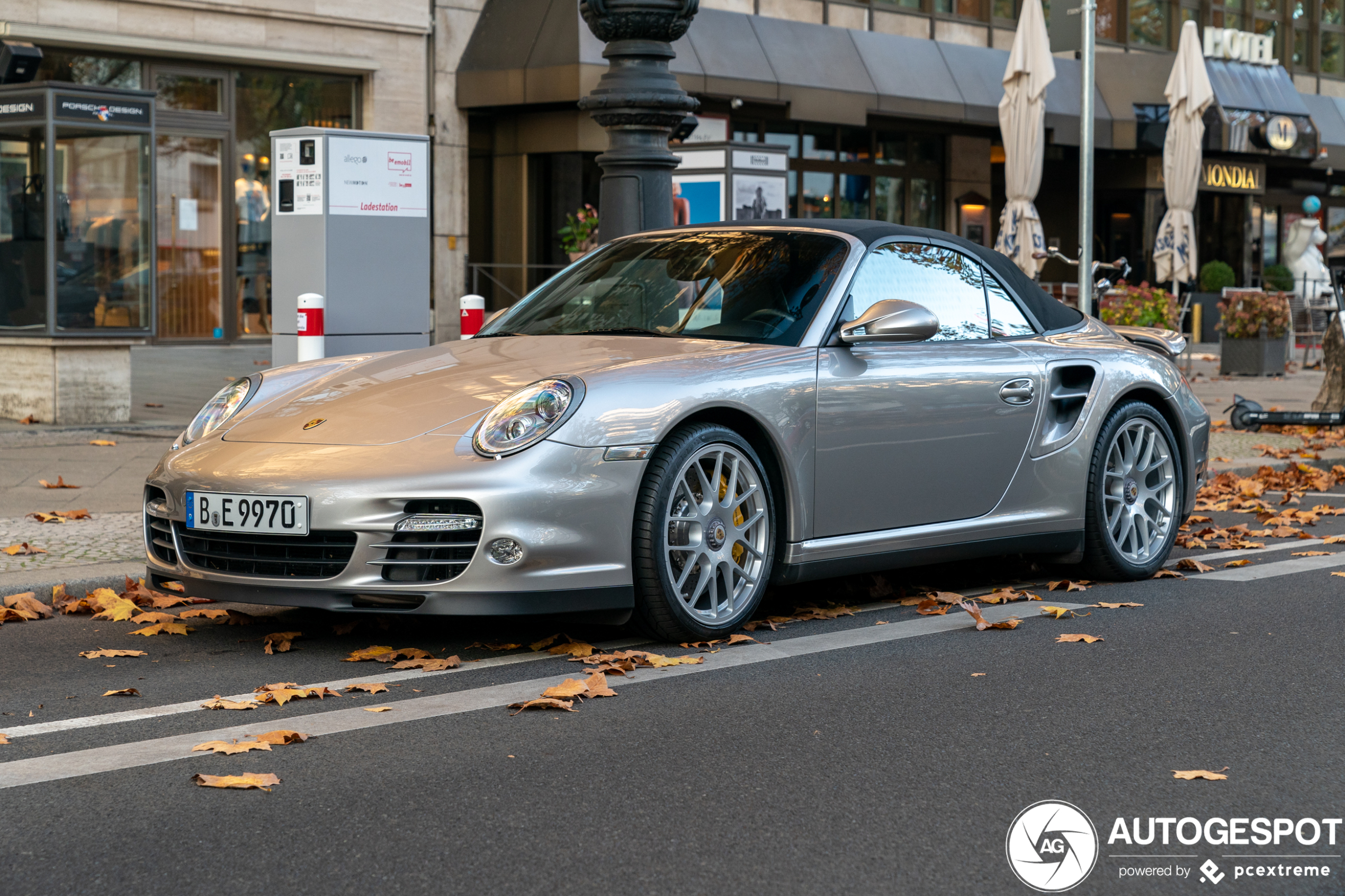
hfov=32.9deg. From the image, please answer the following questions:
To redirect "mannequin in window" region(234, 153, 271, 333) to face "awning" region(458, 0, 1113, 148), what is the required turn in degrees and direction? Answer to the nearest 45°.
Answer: approximately 90° to its left

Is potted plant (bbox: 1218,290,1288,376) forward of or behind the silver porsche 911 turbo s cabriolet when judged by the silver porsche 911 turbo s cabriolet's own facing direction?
behind

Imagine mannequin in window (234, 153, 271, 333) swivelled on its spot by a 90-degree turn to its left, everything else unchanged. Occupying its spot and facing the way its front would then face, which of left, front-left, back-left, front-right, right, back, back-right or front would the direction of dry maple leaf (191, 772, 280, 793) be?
right

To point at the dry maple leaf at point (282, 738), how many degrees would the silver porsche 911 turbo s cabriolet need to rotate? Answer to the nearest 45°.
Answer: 0° — it already faces it

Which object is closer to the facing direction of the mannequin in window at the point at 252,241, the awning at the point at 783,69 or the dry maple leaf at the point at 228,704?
the dry maple leaf

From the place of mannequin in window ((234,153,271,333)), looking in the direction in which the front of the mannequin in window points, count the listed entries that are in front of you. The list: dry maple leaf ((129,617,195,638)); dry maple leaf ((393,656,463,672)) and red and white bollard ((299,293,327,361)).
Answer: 3

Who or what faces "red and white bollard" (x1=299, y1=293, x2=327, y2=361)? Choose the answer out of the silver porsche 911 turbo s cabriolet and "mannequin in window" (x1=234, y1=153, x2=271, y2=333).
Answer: the mannequin in window

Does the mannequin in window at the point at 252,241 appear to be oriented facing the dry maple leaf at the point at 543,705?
yes

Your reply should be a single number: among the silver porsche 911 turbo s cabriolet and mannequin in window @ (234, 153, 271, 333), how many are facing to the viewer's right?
0

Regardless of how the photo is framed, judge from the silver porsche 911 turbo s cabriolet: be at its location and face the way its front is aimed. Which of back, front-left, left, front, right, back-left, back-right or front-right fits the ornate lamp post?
back-right

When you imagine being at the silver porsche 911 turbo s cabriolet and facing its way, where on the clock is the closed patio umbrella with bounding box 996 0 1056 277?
The closed patio umbrella is roughly at 5 o'clock from the silver porsche 911 turbo s cabriolet.
